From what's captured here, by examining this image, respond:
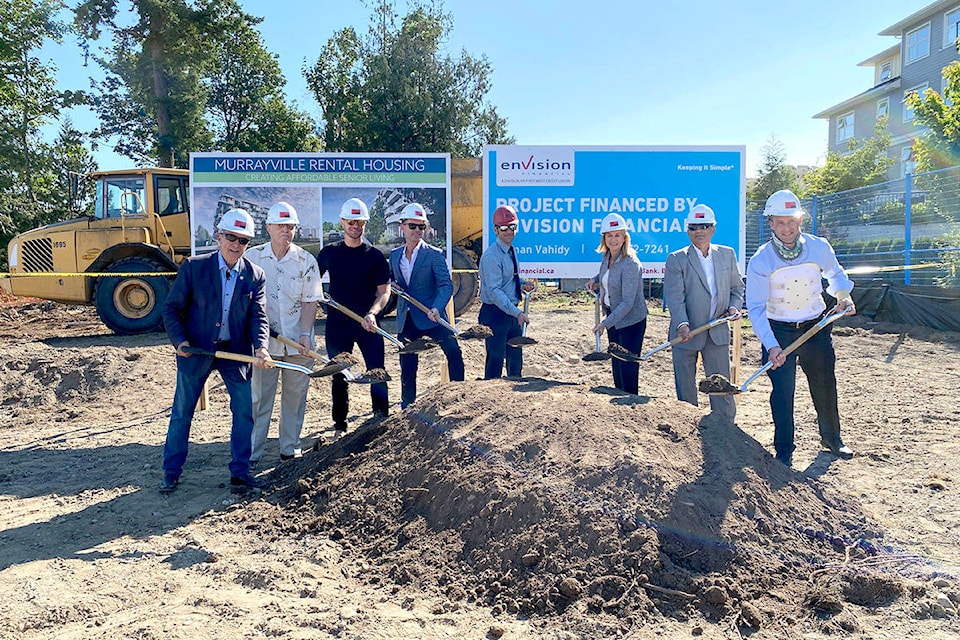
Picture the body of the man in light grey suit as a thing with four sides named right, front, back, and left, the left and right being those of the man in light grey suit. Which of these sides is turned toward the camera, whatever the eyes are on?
front

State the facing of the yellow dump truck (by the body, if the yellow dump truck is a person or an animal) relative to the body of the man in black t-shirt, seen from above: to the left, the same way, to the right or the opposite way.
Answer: to the right

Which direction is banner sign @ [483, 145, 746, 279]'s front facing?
toward the camera

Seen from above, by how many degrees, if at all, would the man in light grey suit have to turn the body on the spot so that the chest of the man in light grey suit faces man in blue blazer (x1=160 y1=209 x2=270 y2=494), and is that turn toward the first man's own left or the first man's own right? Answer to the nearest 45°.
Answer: approximately 45° to the first man's own right

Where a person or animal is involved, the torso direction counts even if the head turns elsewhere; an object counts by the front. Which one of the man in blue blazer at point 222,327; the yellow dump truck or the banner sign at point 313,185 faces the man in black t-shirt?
the banner sign

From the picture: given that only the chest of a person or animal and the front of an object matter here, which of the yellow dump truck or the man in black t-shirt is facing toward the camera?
the man in black t-shirt

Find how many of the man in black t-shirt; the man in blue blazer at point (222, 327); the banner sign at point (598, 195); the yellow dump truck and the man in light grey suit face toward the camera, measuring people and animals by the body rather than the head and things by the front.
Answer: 4

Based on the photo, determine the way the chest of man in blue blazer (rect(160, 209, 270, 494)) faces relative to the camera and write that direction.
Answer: toward the camera

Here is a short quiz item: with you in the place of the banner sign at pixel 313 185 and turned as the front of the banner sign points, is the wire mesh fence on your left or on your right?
on your left

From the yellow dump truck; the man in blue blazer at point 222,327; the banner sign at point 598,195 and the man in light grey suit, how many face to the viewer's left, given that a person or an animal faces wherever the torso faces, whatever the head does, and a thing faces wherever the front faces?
1

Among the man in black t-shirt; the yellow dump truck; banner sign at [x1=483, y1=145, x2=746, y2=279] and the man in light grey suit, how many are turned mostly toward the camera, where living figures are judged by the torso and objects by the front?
3

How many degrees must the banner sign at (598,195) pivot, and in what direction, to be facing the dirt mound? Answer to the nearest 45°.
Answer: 0° — it already faces it

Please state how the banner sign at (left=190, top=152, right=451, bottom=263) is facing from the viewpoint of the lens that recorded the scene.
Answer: facing the viewer

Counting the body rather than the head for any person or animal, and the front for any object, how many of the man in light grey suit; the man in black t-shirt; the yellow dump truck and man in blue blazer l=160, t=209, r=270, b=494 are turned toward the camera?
3
